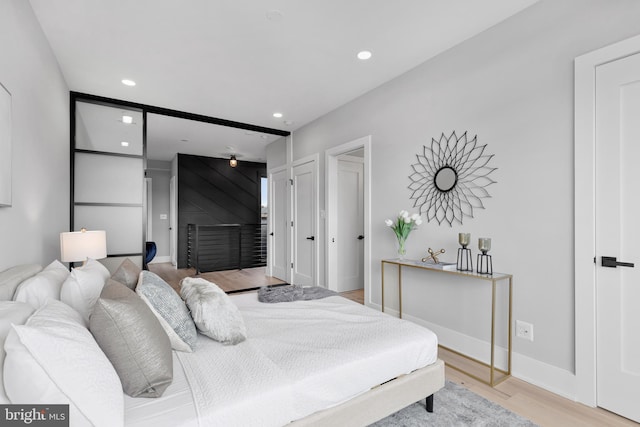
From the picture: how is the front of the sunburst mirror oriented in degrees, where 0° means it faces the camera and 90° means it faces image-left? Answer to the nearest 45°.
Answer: approximately 45°

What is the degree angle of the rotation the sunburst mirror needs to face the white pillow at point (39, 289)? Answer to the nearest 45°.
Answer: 0° — it already faces it

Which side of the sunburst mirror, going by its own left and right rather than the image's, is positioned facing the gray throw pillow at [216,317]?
front

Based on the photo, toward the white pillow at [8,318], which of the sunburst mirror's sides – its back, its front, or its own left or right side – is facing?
front

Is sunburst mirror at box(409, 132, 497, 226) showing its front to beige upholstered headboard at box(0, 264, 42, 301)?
yes

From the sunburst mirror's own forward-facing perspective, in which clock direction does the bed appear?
The bed is roughly at 11 o'clock from the sunburst mirror.

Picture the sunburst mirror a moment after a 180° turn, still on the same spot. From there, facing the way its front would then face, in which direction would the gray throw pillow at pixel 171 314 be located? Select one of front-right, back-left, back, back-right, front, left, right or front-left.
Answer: back

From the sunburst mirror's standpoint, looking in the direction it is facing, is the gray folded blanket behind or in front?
in front

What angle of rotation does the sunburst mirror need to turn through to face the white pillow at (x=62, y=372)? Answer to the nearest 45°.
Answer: approximately 45° to its left

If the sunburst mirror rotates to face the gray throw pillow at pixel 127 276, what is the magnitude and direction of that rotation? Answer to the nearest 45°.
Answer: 0° — it already faces it

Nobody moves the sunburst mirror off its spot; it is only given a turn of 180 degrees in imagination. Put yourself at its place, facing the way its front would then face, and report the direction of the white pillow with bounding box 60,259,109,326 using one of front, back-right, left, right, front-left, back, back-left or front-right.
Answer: back
